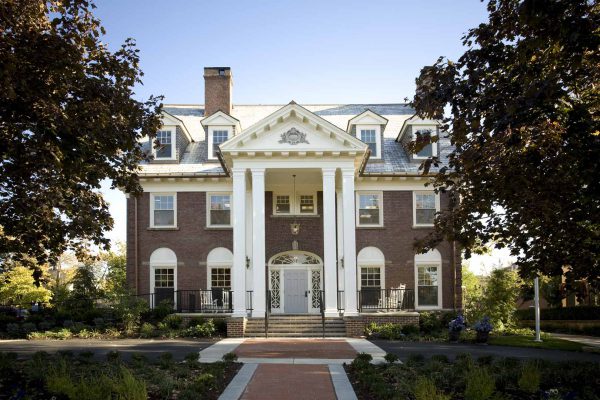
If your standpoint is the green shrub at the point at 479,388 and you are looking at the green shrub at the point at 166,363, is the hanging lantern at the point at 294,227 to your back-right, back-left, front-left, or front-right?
front-right

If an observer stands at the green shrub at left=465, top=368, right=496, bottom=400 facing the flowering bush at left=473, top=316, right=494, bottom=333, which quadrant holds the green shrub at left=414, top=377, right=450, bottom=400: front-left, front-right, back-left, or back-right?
back-left
